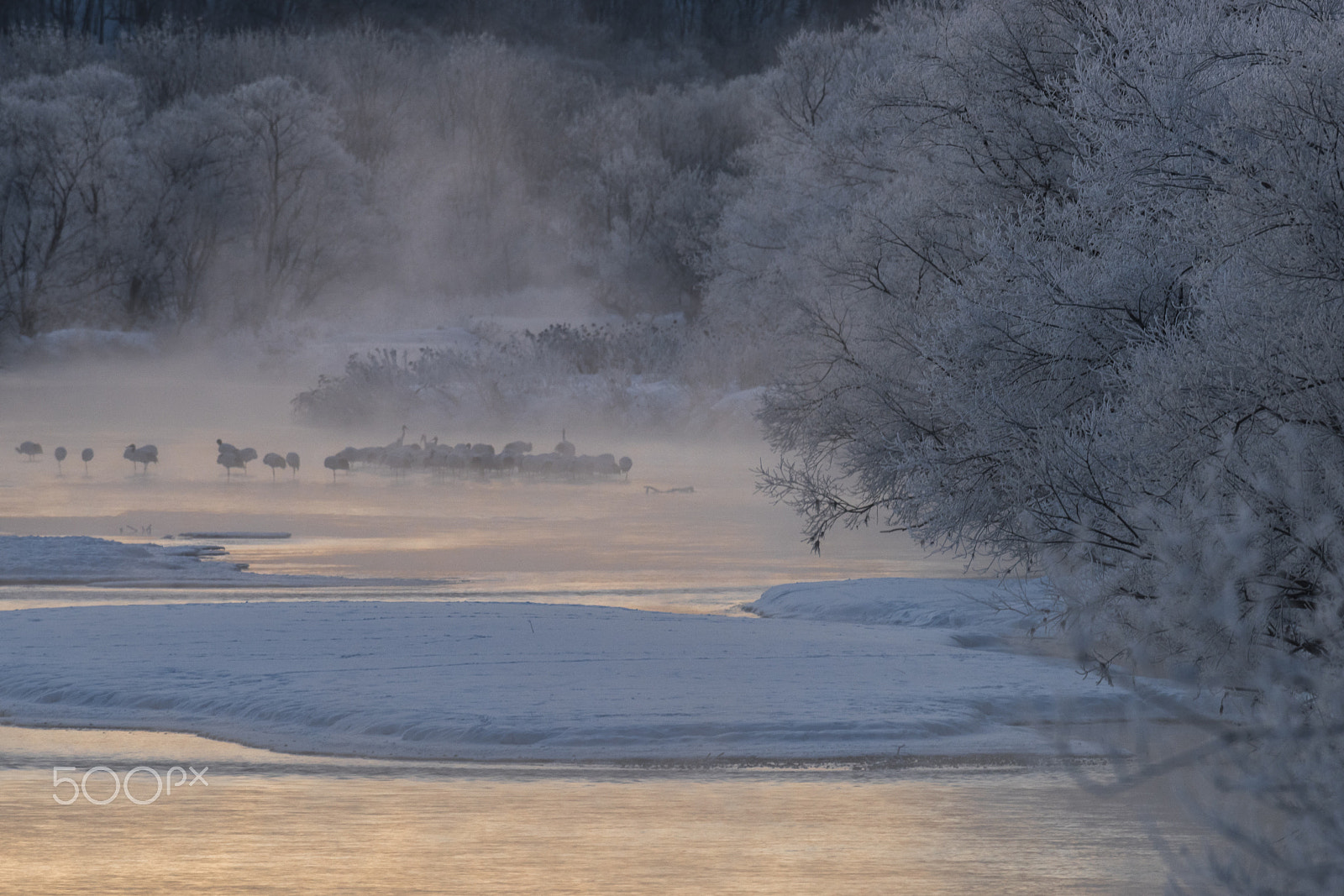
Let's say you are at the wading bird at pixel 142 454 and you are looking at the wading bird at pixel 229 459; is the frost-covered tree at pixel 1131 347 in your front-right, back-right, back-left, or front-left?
front-right

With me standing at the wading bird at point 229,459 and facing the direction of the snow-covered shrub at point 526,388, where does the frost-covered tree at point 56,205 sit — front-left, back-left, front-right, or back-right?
front-left

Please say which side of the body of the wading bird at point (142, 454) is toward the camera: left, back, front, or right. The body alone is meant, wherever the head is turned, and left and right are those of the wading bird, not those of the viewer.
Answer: left

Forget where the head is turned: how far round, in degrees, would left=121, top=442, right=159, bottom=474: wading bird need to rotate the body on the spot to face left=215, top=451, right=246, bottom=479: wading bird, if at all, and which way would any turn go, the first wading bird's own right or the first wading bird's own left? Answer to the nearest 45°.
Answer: approximately 135° to the first wading bird's own left

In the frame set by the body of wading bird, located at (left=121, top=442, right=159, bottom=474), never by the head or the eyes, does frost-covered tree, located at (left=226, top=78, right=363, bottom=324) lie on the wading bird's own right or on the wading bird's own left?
on the wading bird's own right

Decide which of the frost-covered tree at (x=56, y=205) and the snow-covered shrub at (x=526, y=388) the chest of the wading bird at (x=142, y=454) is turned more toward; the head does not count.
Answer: the frost-covered tree

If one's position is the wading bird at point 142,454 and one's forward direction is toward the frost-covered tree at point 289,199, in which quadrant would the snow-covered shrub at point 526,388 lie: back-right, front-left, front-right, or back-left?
front-right

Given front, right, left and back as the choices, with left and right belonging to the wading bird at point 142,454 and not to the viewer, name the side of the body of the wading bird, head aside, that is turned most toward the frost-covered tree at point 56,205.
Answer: right

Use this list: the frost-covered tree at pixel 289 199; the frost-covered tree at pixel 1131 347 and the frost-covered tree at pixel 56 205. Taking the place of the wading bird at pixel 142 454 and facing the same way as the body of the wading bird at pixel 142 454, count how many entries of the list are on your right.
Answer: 2

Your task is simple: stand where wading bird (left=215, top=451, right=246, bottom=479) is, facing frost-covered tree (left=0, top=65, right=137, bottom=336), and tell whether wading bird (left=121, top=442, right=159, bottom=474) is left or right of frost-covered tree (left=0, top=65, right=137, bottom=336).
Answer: left

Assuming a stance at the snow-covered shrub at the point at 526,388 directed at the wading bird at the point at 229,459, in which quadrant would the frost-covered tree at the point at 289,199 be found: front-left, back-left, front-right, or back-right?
back-right

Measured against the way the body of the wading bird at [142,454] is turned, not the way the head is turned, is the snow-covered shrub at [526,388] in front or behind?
behind
